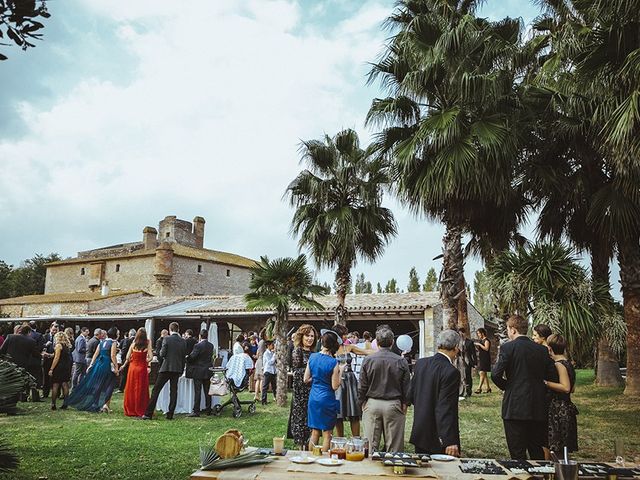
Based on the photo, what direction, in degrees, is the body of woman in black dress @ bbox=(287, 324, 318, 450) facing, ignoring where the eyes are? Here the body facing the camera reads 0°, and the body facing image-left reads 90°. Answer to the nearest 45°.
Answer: approximately 315°

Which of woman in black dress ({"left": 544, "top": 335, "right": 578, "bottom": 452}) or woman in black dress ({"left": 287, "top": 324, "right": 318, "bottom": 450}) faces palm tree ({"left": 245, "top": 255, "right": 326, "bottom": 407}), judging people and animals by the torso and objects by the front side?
woman in black dress ({"left": 544, "top": 335, "right": 578, "bottom": 452})

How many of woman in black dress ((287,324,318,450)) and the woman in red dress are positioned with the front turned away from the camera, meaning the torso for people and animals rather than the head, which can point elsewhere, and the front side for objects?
1

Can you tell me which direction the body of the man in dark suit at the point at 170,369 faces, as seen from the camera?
away from the camera

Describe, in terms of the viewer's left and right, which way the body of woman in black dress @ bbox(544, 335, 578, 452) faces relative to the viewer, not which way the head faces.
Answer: facing away from the viewer and to the left of the viewer

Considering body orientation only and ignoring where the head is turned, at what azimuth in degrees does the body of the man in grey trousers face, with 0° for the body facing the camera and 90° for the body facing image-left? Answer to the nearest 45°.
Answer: approximately 180°

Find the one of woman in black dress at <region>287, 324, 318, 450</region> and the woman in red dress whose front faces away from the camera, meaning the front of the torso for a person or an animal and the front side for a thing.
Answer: the woman in red dress

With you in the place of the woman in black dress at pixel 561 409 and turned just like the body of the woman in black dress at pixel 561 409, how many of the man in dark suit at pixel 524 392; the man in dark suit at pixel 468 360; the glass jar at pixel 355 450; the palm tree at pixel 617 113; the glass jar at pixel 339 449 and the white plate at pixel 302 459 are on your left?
4

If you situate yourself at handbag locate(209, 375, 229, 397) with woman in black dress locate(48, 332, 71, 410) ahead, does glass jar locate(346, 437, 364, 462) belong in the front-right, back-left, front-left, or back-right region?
back-left

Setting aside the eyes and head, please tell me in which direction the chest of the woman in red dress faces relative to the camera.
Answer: away from the camera
